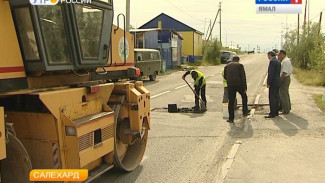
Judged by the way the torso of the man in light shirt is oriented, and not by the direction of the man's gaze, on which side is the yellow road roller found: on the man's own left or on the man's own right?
on the man's own left

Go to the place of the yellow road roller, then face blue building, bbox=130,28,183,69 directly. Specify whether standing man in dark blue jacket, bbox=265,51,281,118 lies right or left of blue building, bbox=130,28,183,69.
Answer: right

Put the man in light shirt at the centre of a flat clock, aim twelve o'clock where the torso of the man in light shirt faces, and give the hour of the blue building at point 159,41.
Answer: The blue building is roughly at 2 o'clock from the man in light shirt.

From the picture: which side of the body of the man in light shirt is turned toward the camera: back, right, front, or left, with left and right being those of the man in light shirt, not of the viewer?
left
